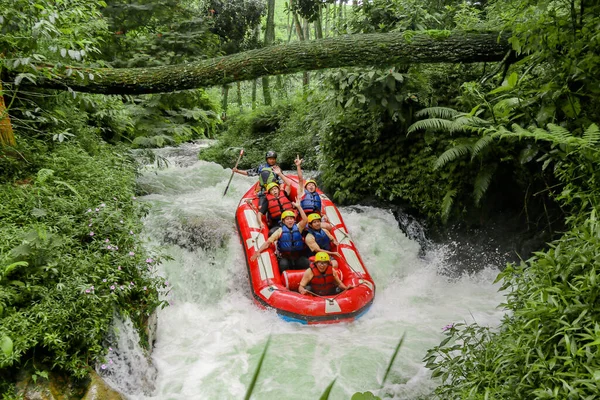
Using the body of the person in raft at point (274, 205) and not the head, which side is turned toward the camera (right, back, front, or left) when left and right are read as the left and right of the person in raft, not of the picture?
front

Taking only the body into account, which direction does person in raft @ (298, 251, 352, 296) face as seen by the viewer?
toward the camera

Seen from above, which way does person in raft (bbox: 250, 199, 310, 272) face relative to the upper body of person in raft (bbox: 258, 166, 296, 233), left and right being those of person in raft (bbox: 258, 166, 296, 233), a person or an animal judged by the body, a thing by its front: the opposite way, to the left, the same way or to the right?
the same way

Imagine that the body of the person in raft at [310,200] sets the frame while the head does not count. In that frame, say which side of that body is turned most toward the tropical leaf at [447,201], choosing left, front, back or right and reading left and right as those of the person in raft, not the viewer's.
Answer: left

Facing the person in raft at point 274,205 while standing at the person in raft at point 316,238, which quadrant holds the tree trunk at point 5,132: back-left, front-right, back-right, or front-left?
front-left

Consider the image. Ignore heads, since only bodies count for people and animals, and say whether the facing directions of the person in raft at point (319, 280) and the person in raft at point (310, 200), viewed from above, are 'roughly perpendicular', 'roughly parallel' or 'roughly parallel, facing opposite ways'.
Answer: roughly parallel

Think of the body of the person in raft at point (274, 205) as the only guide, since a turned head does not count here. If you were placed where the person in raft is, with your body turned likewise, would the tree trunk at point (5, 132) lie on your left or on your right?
on your right

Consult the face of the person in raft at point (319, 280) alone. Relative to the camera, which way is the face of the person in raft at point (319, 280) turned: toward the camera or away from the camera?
toward the camera

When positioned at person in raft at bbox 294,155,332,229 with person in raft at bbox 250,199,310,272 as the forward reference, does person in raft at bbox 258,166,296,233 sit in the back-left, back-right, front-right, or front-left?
front-right

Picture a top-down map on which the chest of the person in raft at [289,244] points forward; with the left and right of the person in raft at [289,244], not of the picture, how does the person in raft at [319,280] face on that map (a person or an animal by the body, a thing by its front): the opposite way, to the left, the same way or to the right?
the same way

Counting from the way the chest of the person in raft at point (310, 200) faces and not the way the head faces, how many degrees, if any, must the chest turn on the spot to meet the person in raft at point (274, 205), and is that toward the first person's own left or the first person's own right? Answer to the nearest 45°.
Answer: approximately 90° to the first person's own right

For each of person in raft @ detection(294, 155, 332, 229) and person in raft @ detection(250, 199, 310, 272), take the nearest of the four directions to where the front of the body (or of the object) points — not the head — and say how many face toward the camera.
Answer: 2

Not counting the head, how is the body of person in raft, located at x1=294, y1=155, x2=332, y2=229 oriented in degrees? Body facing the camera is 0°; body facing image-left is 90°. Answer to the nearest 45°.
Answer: approximately 0°

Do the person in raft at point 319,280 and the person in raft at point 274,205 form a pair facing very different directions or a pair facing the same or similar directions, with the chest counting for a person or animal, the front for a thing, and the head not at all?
same or similar directions

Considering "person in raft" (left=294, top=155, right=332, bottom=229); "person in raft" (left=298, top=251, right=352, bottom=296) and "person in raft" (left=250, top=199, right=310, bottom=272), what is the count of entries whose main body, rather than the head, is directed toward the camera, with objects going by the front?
3
